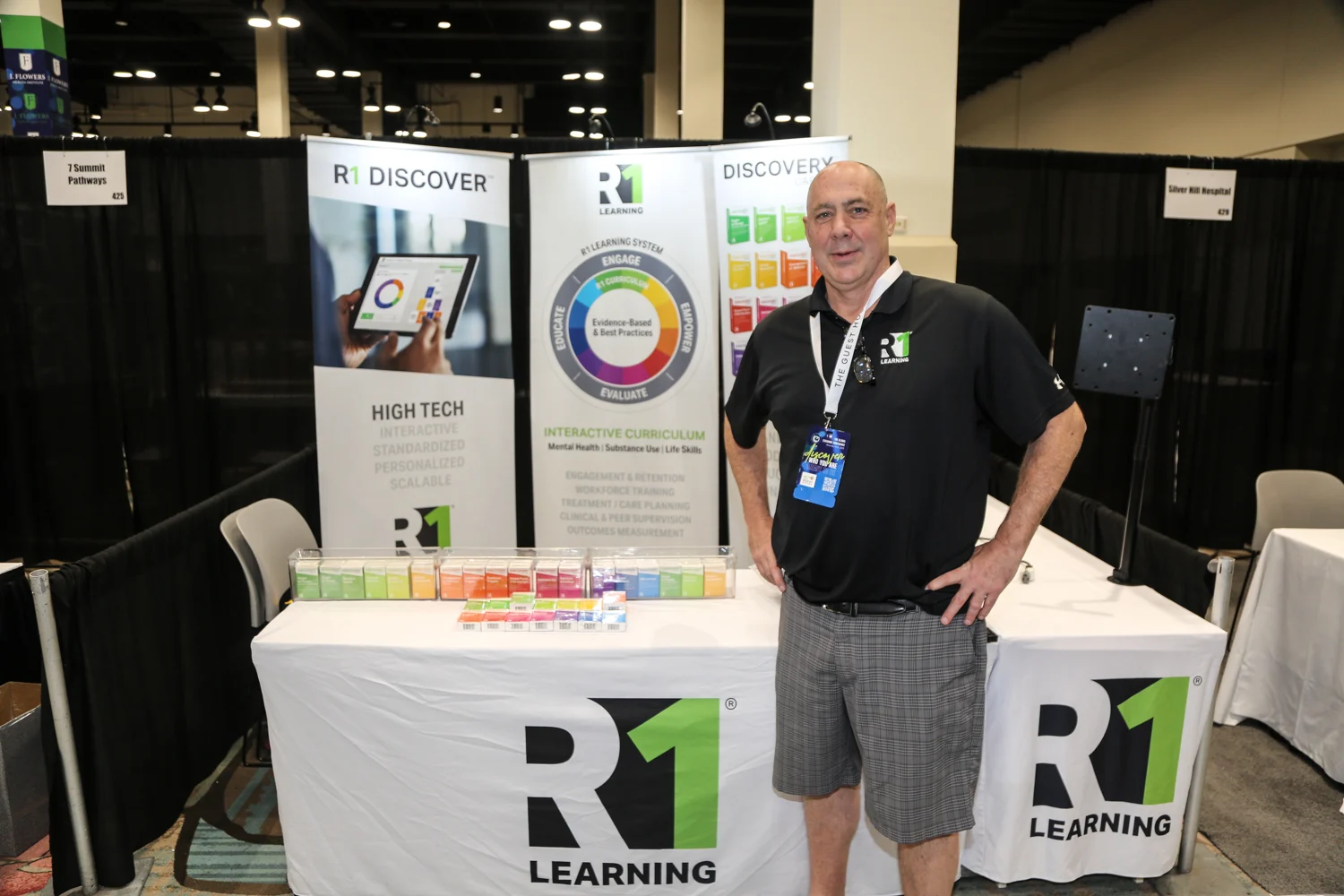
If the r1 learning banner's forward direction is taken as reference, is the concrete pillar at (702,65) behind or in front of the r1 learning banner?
behind

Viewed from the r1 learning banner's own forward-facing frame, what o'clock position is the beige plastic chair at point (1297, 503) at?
The beige plastic chair is roughly at 9 o'clock from the r1 learning banner.

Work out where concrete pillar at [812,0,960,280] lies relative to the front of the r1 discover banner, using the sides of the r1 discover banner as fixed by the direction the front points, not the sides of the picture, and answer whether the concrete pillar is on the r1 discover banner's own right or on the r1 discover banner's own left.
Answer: on the r1 discover banner's own left

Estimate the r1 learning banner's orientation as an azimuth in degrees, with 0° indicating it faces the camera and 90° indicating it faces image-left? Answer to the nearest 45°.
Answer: approximately 0°

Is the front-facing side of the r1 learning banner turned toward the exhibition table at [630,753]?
yes

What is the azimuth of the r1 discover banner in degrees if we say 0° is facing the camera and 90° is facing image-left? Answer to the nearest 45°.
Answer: approximately 0°

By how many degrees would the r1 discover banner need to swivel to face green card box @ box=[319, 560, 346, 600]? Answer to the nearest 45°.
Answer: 0° — it already faces it

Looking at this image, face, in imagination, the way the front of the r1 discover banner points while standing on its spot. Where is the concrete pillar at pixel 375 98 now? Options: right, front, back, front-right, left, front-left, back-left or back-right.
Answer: back

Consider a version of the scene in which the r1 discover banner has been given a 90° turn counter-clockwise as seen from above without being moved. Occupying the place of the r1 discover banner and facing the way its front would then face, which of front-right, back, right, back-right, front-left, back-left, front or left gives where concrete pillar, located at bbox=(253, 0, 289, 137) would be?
left

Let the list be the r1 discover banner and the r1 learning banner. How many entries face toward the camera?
2
